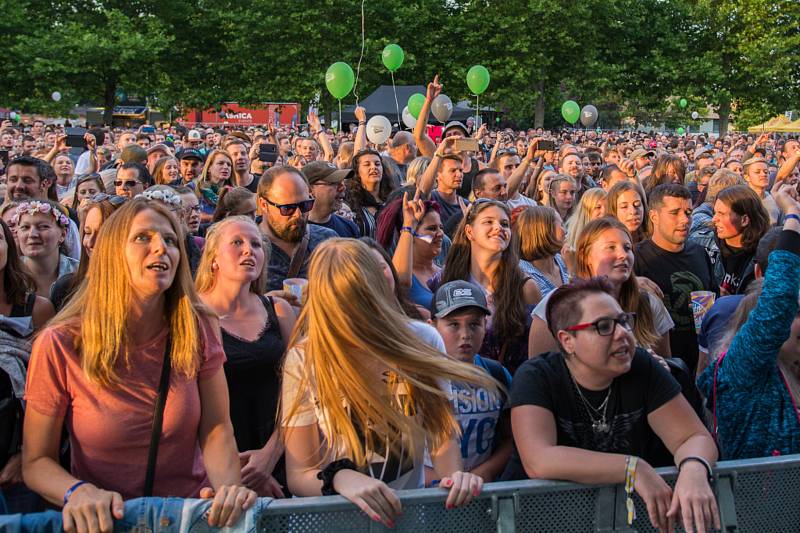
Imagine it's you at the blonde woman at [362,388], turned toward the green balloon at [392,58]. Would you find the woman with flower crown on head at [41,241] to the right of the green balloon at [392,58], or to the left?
left

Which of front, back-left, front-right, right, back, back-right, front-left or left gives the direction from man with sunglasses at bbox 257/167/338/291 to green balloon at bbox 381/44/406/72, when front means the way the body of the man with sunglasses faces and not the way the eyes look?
back-left

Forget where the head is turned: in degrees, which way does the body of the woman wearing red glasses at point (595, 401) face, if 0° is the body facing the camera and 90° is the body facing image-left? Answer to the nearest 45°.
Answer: approximately 315°

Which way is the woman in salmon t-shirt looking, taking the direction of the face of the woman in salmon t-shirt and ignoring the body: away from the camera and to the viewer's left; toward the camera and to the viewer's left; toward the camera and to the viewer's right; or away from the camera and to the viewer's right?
toward the camera and to the viewer's right

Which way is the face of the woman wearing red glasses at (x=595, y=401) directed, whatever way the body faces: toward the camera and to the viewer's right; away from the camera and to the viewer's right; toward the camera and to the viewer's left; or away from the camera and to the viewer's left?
toward the camera and to the viewer's right

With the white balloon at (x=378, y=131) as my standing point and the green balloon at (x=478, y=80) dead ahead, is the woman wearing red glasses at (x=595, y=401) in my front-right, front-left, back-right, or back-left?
back-right

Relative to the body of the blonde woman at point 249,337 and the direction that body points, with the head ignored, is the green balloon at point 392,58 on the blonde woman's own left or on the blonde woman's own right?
on the blonde woman's own left

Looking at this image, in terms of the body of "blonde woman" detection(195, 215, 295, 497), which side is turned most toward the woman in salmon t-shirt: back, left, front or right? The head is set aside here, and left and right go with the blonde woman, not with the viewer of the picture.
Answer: right

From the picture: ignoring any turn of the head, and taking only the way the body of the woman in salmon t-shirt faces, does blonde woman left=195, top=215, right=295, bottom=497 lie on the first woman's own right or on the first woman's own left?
on the first woman's own left

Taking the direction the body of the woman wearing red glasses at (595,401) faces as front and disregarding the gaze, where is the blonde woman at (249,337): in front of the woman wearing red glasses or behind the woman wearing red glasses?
behind
